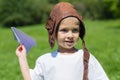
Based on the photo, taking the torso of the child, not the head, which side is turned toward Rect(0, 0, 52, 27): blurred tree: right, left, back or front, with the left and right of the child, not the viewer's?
back

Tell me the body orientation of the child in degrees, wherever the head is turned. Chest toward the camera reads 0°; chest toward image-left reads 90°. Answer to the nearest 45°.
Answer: approximately 0°
